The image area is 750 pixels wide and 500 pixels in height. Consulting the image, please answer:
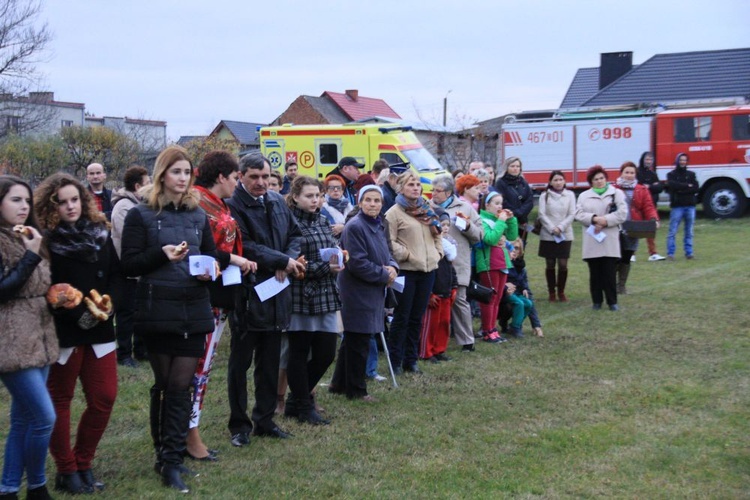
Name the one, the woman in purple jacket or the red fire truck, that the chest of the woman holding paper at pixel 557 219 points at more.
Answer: the woman in purple jacket

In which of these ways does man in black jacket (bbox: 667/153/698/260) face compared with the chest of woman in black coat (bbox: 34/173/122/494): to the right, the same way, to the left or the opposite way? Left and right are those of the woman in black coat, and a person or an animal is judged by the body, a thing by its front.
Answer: to the right

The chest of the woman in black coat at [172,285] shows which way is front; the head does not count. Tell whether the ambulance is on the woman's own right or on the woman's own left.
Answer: on the woman's own left

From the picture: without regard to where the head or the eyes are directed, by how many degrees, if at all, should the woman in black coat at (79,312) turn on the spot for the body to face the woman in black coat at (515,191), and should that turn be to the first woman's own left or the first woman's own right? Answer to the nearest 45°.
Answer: approximately 90° to the first woman's own left

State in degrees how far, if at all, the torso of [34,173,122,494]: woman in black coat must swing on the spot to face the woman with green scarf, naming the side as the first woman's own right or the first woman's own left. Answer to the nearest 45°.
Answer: approximately 90° to the first woman's own left

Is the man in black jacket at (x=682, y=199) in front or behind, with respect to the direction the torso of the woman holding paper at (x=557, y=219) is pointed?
behind

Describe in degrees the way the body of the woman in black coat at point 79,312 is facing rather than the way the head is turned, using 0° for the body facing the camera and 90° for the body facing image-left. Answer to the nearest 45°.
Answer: approximately 315°

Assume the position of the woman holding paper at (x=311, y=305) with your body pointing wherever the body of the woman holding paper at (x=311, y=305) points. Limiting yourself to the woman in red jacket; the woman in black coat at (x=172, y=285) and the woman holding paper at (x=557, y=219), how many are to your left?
2
